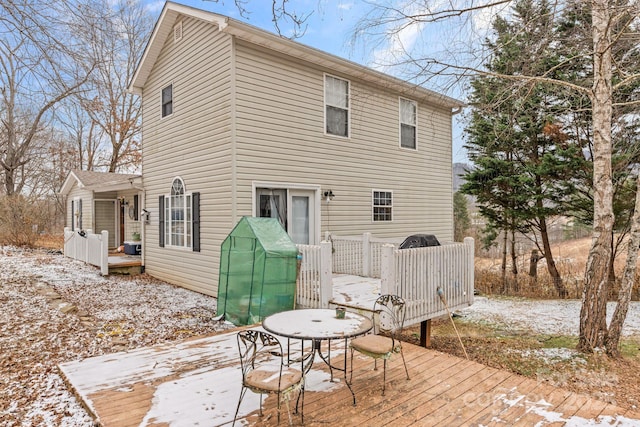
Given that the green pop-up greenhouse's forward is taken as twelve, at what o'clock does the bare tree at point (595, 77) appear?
The bare tree is roughly at 8 o'clock from the green pop-up greenhouse.

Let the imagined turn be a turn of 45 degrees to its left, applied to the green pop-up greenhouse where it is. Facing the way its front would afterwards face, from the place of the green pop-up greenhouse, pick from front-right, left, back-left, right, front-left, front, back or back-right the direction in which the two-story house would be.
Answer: back

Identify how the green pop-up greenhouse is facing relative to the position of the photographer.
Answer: facing the viewer and to the left of the viewer

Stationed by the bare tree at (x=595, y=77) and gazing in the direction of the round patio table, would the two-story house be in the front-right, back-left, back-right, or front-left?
front-right

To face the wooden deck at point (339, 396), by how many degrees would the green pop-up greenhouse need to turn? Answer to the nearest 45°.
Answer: approximately 45° to its left

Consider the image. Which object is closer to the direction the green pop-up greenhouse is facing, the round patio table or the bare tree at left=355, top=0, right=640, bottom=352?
the round patio table

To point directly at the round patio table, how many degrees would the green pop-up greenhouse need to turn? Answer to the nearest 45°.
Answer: approximately 45° to its left
